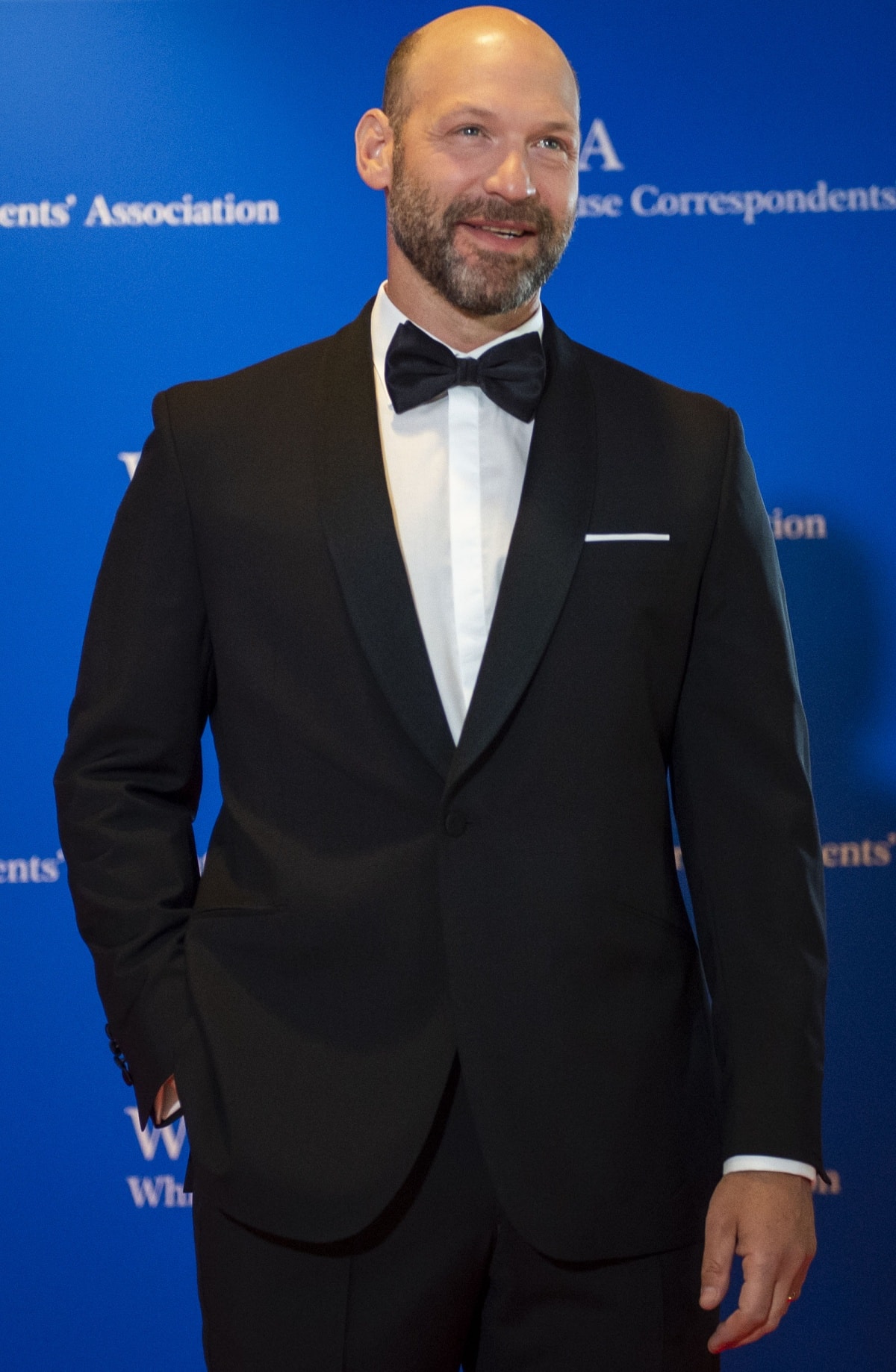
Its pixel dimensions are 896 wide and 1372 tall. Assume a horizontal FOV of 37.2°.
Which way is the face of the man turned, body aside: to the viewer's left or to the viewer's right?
to the viewer's right

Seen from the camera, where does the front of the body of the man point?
toward the camera
